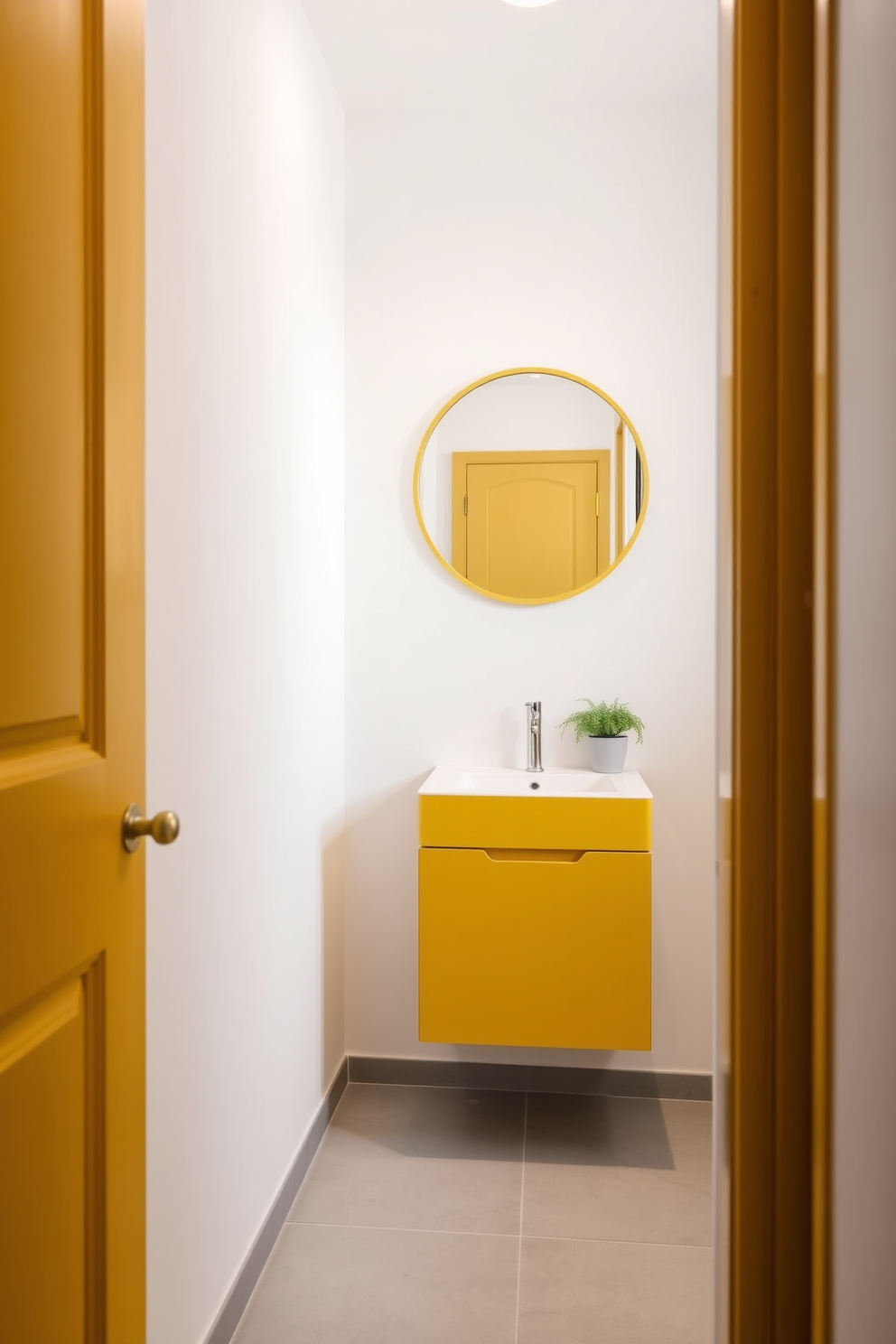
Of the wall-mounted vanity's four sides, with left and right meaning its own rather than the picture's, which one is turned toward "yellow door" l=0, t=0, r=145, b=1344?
front

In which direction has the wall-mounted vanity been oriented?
toward the camera
